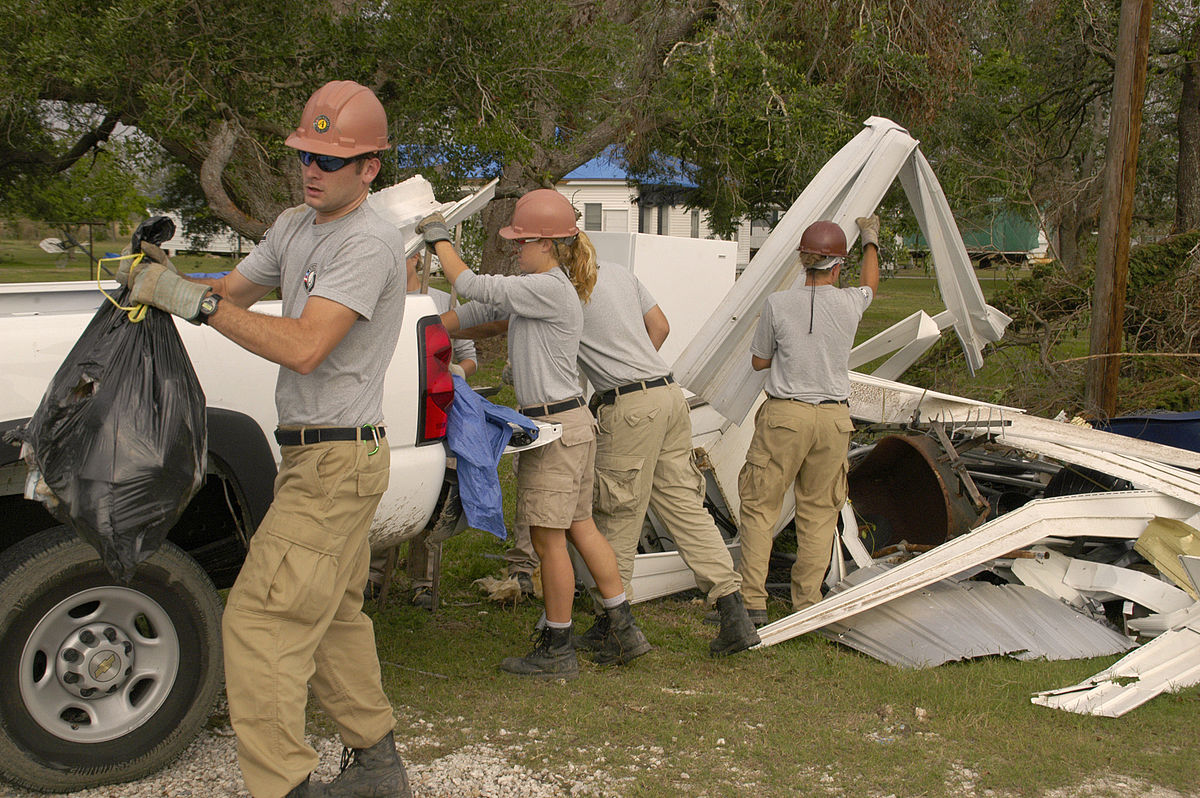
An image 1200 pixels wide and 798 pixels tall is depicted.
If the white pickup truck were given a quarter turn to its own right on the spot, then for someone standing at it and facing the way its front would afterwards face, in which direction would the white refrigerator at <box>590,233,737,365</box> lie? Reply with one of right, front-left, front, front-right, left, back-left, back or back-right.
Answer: front-right

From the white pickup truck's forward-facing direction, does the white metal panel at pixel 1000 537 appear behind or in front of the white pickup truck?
behind

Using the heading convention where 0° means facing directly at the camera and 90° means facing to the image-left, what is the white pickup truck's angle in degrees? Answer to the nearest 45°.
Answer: approximately 90°

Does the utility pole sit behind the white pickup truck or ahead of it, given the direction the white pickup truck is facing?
behind

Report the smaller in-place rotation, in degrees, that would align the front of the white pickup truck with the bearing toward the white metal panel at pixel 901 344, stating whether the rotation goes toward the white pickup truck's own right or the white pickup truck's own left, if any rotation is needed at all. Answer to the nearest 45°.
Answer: approximately 135° to the white pickup truck's own right

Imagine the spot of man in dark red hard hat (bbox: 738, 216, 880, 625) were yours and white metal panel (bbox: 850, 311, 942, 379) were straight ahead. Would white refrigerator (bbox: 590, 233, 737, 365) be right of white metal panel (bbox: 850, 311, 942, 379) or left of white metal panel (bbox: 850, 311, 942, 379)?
left

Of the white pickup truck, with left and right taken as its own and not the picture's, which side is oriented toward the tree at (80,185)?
right

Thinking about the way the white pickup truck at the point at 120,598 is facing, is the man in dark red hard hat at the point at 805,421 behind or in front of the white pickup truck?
behind
